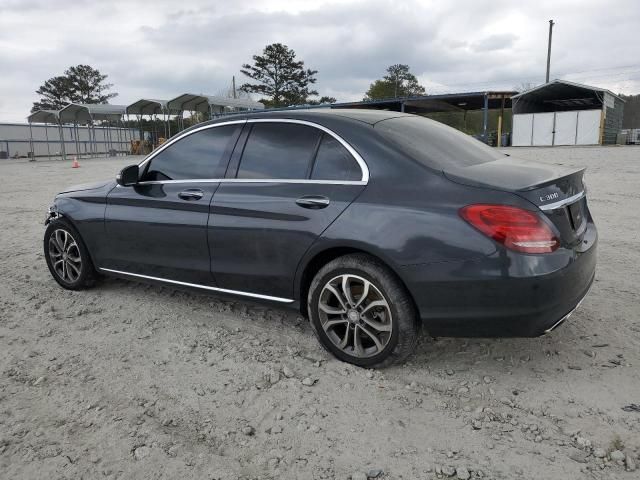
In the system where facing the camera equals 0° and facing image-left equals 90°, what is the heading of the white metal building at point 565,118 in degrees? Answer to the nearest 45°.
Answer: approximately 0°

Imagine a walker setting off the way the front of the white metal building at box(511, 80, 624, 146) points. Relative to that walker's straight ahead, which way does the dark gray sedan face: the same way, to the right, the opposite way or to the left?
to the right

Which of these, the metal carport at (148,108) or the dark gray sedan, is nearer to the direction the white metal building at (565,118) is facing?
the dark gray sedan

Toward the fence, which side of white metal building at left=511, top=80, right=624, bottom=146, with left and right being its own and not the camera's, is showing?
right

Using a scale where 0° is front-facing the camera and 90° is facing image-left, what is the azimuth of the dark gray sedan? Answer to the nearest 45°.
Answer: approximately 135°

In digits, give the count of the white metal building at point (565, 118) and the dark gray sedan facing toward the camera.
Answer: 1

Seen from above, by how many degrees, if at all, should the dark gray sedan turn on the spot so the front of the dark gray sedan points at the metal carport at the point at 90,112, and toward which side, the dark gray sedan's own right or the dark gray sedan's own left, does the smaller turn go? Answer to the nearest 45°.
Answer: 0° — it already faces it

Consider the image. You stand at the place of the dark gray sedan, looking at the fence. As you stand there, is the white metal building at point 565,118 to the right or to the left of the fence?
right

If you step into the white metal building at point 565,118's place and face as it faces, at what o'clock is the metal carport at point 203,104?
The metal carport is roughly at 2 o'clock from the white metal building.

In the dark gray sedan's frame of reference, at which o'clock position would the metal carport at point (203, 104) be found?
The metal carport is roughly at 1 o'clock from the dark gray sedan.

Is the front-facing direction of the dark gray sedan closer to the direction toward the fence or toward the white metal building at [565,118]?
the fence

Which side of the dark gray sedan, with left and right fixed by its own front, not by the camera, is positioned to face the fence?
front

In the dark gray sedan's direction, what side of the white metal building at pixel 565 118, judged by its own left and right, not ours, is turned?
front

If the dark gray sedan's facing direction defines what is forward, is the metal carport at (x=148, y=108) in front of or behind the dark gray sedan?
in front
